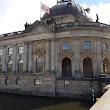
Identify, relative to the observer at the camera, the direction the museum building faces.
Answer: facing the viewer and to the right of the viewer
